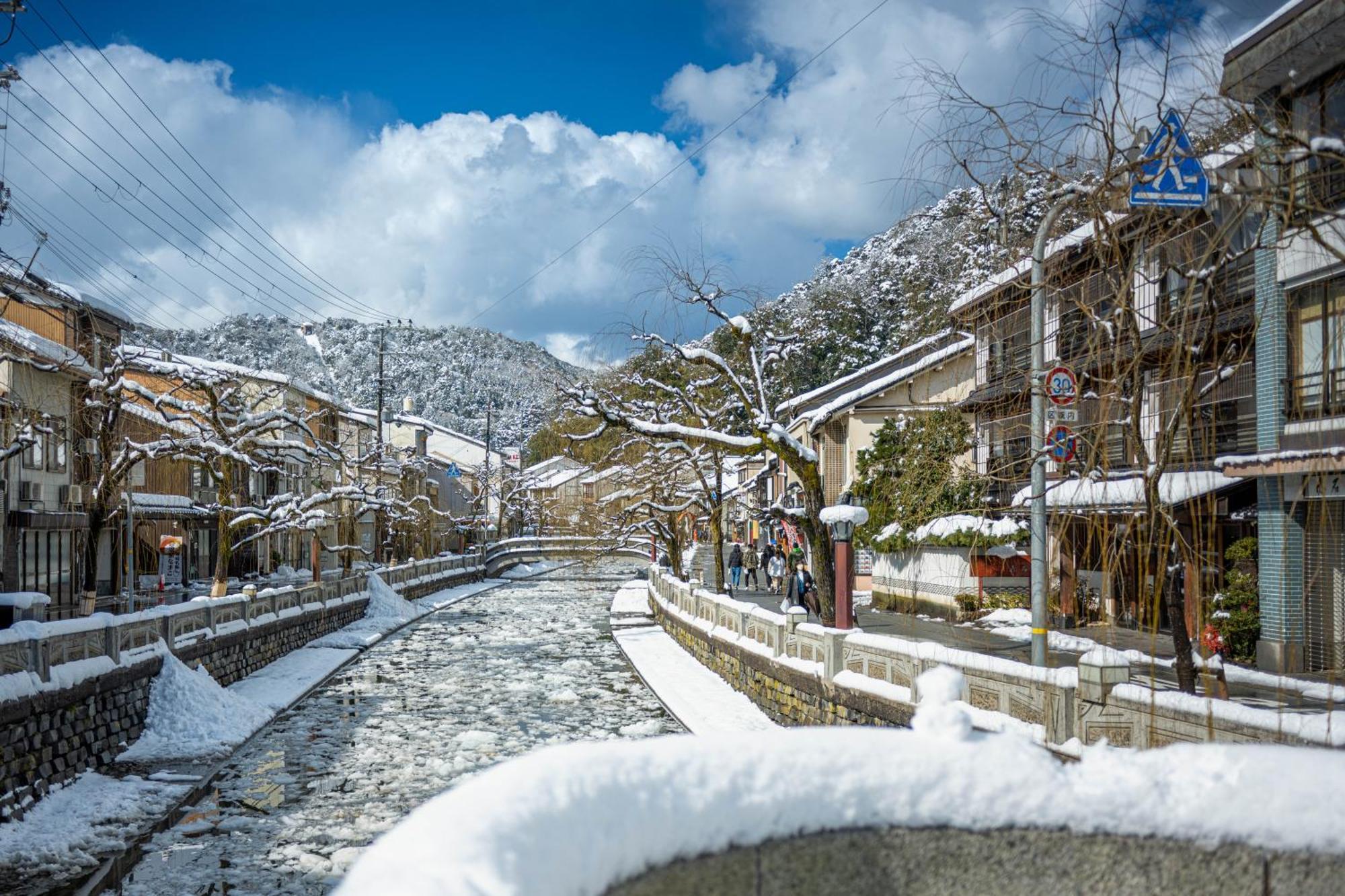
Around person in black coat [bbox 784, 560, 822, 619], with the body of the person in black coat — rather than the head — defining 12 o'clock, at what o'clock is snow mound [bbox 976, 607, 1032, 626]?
The snow mound is roughly at 9 o'clock from the person in black coat.

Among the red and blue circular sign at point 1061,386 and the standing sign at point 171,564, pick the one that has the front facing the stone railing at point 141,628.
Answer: the standing sign

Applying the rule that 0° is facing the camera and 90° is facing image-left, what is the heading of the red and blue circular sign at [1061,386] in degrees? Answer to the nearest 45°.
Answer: approximately 0°

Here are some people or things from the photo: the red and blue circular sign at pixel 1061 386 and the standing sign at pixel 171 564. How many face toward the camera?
2

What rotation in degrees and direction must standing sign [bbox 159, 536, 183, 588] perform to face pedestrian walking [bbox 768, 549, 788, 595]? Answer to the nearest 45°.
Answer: approximately 90° to its left
